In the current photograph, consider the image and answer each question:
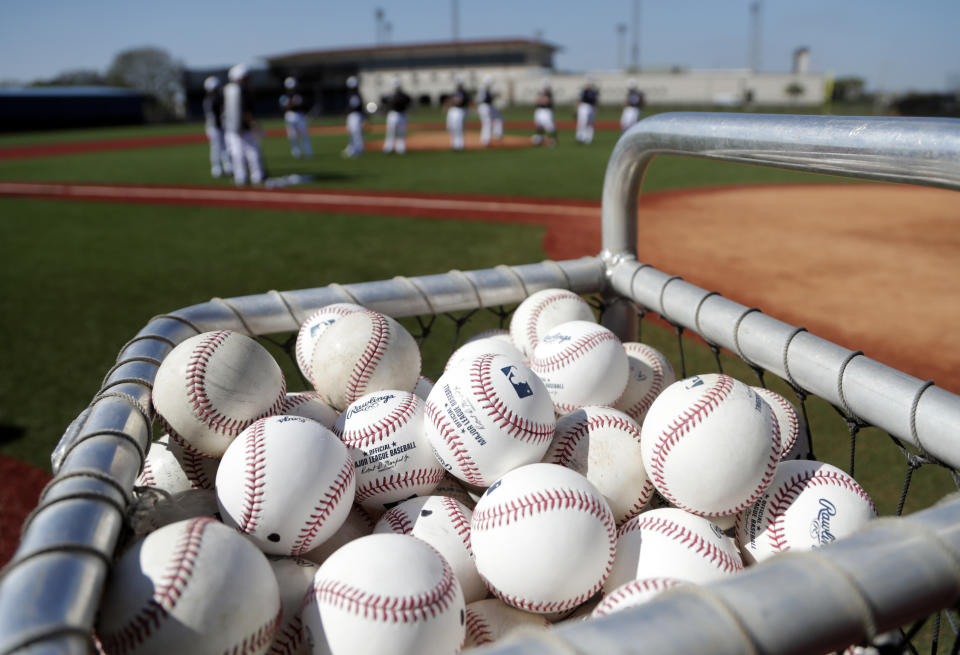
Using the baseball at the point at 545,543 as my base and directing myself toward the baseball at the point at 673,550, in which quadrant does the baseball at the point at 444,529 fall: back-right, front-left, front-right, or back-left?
back-left

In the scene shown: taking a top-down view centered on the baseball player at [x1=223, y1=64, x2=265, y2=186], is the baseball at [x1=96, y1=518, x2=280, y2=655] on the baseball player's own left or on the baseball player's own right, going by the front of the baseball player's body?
on the baseball player's own right

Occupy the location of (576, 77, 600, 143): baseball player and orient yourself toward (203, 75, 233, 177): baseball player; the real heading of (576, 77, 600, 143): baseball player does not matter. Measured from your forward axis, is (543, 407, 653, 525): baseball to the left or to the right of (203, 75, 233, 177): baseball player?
left
